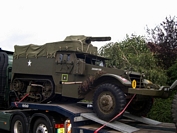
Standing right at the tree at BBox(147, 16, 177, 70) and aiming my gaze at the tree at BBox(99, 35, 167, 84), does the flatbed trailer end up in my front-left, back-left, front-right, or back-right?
front-left

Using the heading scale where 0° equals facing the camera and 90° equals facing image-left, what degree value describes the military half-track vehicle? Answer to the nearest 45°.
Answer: approximately 315°

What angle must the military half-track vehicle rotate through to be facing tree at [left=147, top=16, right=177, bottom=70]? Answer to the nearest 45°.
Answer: approximately 90° to its left

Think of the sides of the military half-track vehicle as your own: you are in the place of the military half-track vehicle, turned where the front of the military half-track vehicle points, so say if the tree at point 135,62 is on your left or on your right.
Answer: on your left

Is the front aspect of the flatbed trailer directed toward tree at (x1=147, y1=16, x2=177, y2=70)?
no

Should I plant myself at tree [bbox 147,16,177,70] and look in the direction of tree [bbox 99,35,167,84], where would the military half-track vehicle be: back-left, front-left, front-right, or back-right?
front-left
